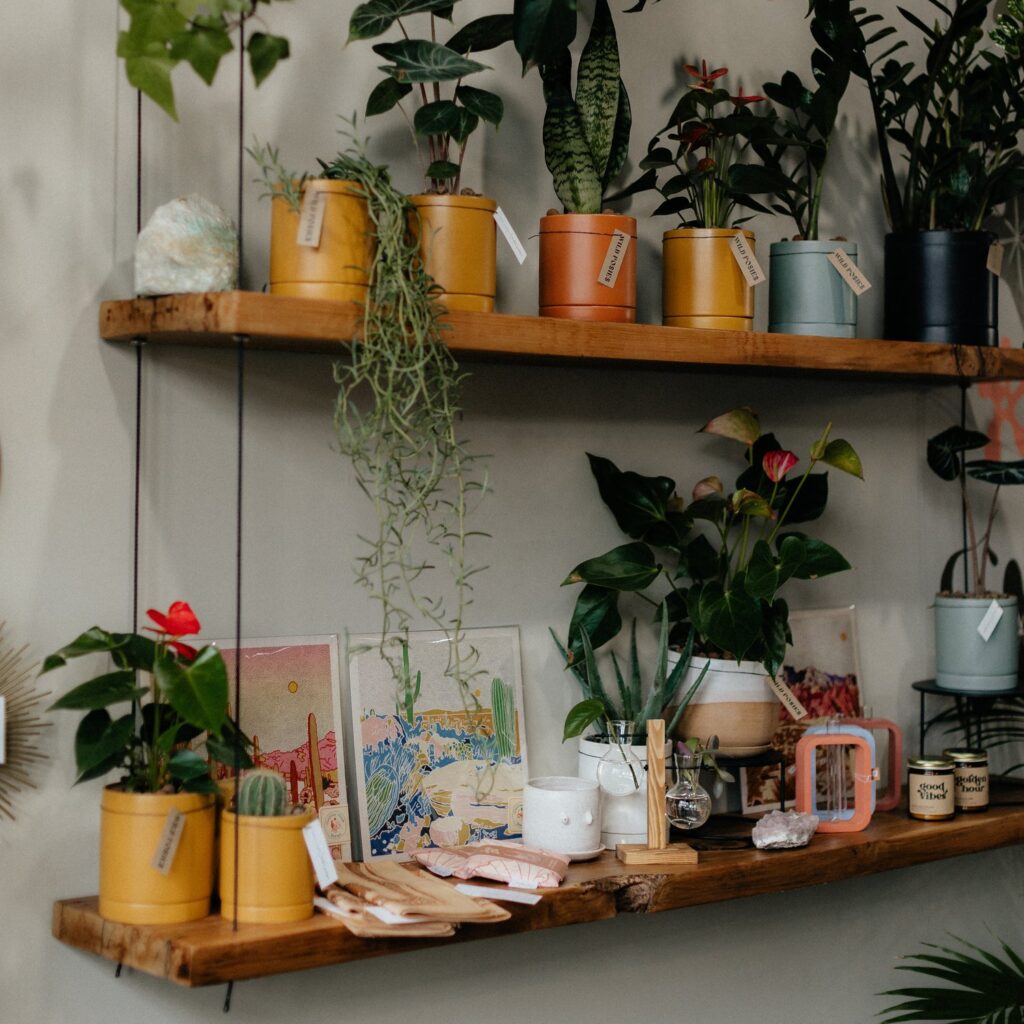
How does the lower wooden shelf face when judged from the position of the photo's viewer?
facing the viewer and to the right of the viewer

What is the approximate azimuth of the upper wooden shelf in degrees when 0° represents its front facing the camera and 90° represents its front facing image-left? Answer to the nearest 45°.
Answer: approximately 315°

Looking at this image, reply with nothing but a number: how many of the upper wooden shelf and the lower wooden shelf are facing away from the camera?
0

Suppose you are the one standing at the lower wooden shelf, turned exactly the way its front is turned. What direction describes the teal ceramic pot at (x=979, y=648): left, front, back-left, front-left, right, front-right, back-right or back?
left

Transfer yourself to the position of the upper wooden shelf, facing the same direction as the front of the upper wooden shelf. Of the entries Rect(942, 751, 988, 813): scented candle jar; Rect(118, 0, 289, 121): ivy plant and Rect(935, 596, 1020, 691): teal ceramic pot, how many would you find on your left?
2
